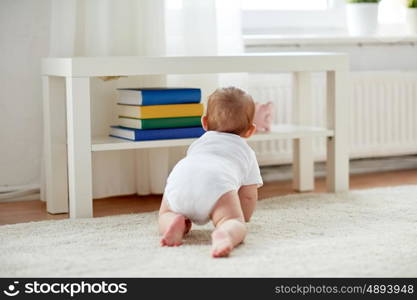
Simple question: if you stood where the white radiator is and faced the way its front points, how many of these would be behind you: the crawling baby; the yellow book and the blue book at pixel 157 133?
0

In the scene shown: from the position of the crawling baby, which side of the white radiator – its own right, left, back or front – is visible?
front

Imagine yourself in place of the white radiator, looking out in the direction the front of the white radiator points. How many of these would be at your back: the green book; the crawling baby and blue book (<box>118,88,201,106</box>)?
0

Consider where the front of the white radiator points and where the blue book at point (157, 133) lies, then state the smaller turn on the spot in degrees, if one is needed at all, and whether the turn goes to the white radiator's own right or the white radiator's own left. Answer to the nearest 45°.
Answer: approximately 45° to the white radiator's own right

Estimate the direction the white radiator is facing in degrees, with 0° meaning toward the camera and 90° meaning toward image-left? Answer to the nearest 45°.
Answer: approximately 0°

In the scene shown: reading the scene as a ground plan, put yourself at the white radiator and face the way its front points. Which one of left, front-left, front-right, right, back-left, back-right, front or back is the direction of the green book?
front-right

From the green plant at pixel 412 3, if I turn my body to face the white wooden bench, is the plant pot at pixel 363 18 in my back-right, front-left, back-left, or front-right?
front-right

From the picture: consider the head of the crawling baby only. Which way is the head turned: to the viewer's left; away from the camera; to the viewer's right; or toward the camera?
away from the camera

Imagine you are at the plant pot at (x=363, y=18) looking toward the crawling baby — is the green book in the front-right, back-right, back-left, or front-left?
front-right

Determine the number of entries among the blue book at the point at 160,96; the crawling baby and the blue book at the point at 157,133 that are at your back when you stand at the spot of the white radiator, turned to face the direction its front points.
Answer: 0

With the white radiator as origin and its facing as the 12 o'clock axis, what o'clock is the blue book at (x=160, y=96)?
The blue book is roughly at 1 o'clock from the white radiator.

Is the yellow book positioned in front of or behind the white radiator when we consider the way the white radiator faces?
in front
